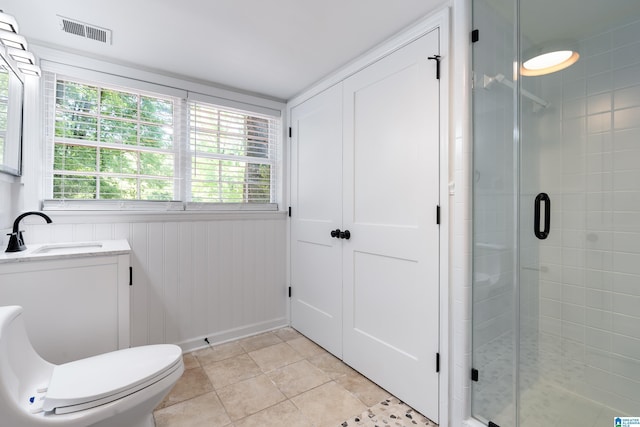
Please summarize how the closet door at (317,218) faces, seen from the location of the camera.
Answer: facing the viewer and to the left of the viewer

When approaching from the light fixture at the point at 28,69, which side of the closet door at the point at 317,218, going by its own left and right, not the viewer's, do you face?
front

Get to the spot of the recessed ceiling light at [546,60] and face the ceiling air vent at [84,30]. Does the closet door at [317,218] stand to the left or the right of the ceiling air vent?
right

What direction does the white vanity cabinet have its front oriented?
to the viewer's right

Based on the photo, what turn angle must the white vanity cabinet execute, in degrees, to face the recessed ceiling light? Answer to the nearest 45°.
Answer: approximately 45° to its right

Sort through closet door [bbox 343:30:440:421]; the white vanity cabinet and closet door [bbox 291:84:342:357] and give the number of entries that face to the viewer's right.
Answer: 1

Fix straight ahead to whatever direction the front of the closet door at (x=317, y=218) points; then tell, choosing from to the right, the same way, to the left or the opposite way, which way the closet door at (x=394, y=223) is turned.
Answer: the same way

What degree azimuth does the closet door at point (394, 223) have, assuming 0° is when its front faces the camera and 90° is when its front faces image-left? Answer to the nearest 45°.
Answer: approximately 45°

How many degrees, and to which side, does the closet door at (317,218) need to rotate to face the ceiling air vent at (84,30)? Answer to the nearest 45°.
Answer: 0° — it already faces it

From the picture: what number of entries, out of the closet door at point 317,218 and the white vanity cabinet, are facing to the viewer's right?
1

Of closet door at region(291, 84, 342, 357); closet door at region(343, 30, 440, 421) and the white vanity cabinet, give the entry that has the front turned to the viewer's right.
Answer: the white vanity cabinet

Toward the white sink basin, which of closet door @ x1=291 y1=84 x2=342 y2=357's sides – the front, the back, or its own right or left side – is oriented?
front
